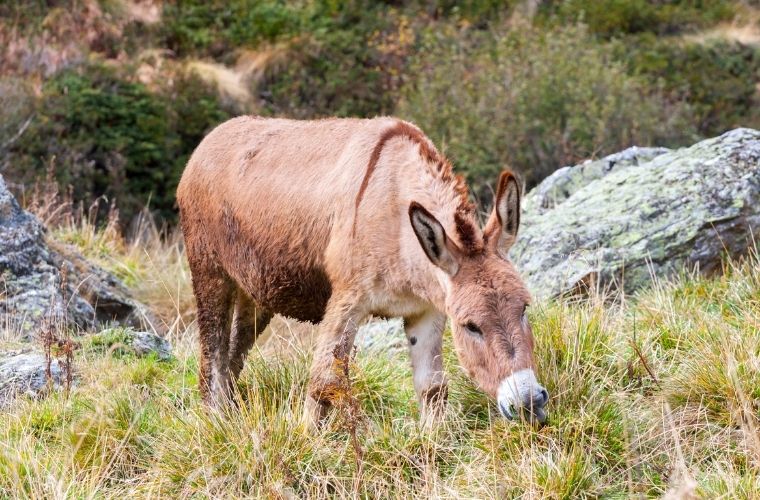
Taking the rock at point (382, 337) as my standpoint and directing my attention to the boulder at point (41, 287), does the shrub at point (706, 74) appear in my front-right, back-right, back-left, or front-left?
back-right

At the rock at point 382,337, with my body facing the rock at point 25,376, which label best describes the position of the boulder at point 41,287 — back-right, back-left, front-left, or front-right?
front-right

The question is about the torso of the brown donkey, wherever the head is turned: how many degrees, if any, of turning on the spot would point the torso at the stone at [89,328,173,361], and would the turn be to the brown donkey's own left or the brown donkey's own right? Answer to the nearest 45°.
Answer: approximately 180°

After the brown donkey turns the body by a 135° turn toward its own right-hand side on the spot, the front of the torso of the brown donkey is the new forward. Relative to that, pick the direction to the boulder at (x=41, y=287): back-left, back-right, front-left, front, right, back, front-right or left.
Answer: front-right

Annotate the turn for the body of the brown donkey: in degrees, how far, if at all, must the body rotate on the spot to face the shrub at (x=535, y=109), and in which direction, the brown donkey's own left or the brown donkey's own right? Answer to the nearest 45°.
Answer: approximately 135° to the brown donkey's own left

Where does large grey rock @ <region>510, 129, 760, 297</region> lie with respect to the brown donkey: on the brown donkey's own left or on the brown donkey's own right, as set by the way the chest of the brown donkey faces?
on the brown donkey's own left

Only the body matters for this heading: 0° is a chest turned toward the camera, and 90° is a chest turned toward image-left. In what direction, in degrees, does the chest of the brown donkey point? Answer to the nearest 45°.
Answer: approximately 315°

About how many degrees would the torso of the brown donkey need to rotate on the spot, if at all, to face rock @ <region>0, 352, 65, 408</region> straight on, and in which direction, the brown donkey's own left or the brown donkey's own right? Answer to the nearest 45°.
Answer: approximately 135° to the brown donkey's own right

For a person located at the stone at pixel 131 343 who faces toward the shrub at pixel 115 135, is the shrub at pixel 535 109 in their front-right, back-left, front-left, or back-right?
front-right

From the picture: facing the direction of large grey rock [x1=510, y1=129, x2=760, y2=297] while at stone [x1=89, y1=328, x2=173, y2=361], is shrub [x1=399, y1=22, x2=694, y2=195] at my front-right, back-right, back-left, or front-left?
front-left

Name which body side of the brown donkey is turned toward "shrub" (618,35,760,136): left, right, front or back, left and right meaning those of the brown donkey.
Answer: left

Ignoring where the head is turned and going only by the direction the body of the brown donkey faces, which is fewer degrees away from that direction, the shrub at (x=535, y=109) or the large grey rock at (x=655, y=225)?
the large grey rock

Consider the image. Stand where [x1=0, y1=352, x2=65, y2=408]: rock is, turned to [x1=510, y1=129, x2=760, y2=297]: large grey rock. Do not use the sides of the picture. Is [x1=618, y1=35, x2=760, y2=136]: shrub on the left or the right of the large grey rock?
left
